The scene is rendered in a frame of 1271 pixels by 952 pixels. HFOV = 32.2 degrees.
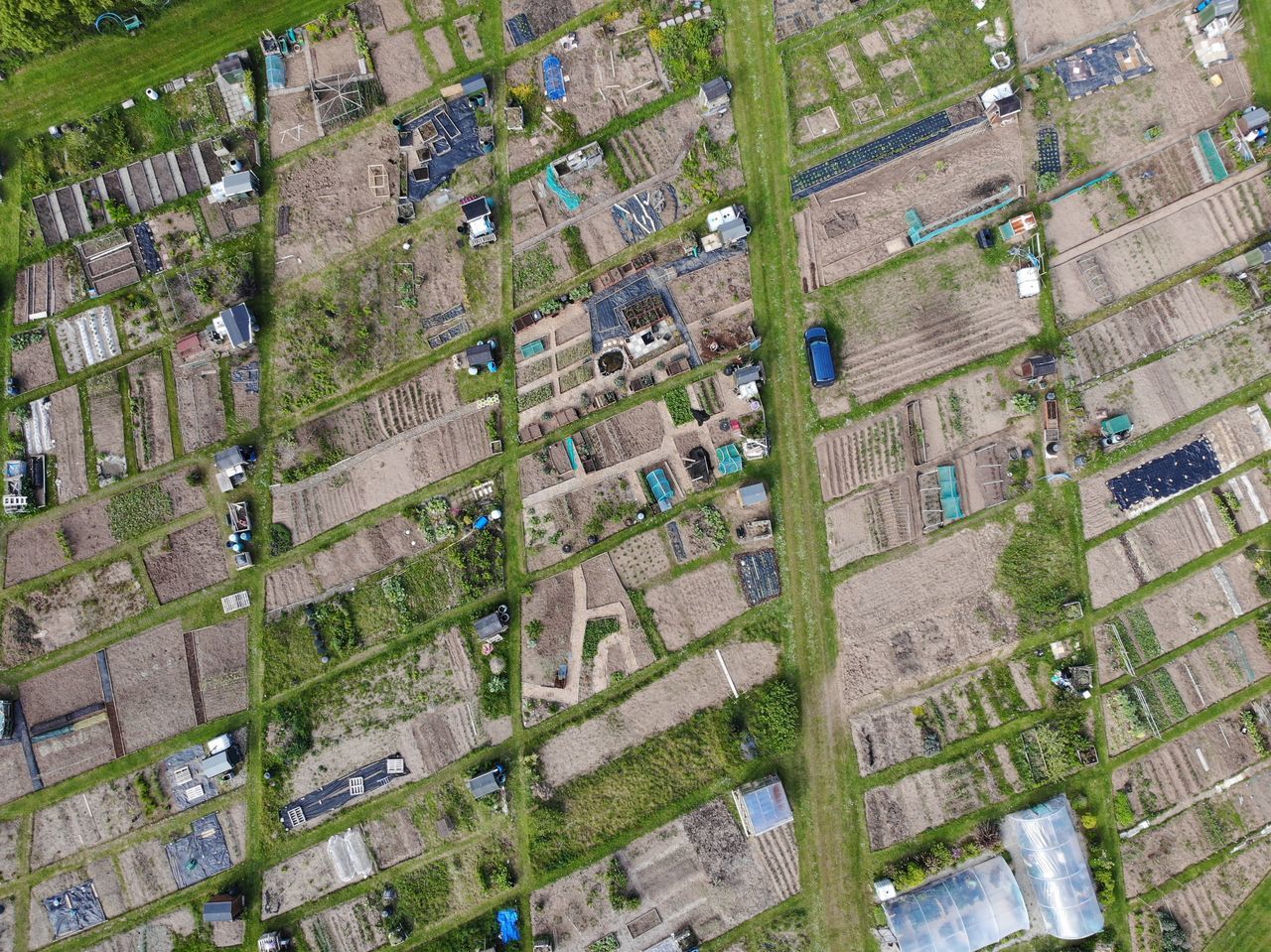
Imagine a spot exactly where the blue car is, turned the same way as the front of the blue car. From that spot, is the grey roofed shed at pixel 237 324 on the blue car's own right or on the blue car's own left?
on the blue car's own left

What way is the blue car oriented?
away from the camera

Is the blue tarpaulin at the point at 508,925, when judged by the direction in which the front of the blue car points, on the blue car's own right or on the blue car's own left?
on the blue car's own left

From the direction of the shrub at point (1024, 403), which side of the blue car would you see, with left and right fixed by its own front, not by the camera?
right

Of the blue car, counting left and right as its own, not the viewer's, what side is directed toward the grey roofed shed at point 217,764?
left

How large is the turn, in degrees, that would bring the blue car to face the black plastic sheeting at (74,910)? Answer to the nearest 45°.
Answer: approximately 90° to its left
